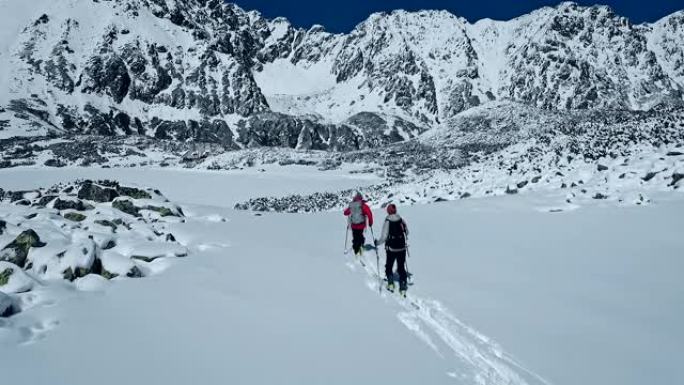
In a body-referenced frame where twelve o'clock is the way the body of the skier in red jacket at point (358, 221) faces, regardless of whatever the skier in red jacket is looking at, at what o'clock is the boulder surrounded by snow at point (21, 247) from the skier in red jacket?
The boulder surrounded by snow is roughly at 8 o'clock from the skier in red jacket.

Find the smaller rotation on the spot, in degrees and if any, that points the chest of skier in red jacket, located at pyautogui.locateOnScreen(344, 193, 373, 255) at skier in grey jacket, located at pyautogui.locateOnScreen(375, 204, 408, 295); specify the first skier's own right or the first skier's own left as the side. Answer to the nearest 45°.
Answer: approximately 180°

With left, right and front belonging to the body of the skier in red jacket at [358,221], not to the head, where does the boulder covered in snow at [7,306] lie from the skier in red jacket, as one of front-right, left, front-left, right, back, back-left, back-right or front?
back-left

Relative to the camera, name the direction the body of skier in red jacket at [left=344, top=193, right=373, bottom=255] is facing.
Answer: away from the camera

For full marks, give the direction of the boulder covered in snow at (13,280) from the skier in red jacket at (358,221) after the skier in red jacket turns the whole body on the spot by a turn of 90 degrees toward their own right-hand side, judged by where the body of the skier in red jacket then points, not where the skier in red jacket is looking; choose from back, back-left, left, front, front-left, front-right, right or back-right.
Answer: back-right
